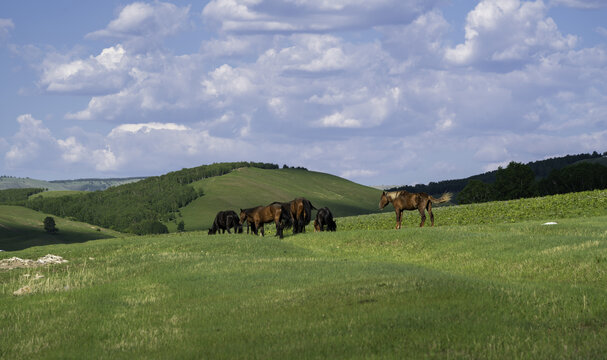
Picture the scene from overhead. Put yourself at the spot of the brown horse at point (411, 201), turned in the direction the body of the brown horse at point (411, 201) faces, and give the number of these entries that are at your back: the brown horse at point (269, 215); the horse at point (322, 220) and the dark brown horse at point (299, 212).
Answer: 0

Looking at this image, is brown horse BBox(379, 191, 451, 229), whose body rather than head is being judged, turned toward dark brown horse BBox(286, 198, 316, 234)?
yes

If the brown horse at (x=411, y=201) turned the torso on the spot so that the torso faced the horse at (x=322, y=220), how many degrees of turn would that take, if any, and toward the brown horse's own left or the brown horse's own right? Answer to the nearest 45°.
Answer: approximately 45° to the brown horse's own right

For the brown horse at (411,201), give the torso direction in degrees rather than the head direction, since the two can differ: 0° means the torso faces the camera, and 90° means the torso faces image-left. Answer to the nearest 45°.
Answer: approximately 90°

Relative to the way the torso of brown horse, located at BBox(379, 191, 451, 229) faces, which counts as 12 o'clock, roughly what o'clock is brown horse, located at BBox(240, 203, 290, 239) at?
brown horse, located at BBox(240, 203, 290, 239) is roughly at 12 o'clock from brown horse, located at BBox(379, 191, 451, 229).

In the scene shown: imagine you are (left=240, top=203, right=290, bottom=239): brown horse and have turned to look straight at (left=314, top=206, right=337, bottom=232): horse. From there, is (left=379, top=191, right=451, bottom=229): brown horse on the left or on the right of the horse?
right
